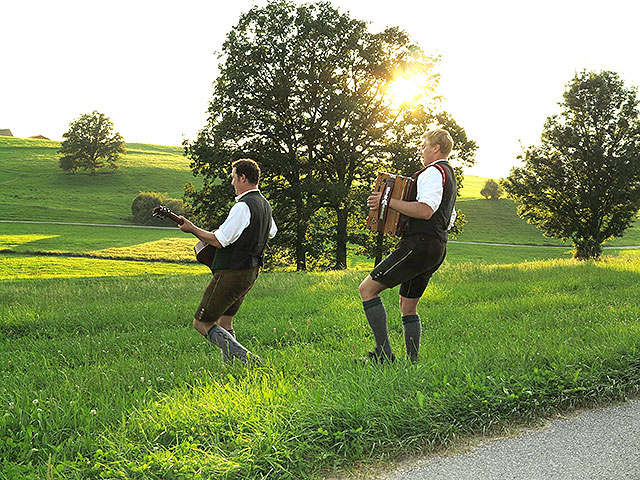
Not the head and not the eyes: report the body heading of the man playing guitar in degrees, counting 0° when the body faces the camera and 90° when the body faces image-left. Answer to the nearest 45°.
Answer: approximately 135°

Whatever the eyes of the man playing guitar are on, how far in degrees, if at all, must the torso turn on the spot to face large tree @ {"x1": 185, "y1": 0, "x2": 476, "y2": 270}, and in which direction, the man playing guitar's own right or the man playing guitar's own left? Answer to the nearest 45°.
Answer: approximately 45° to the man playing guitar's own right

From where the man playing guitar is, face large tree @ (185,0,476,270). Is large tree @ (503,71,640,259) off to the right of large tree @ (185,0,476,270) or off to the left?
right

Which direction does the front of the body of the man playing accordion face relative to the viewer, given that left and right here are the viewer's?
facing to the left of the viewer

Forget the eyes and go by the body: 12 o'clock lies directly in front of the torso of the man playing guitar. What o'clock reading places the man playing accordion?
The man playing accordion is roughly at 5 o'clock from the man playing guitar.

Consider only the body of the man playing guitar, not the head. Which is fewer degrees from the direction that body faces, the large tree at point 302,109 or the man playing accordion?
the large tree

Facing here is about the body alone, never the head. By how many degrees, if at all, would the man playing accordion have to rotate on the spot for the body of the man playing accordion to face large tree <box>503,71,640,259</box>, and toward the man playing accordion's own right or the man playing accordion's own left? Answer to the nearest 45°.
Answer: approximately 90° to the man playing accordion's own right

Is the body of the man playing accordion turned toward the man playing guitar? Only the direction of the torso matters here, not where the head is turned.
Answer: yes

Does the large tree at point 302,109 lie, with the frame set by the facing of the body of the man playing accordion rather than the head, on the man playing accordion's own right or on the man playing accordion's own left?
on the man playing accordion's own right

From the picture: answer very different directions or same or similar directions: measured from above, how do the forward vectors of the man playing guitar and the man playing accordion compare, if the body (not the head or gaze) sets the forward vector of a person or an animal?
same or similar directions

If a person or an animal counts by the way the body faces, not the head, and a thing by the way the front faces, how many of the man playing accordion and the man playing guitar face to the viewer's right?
0

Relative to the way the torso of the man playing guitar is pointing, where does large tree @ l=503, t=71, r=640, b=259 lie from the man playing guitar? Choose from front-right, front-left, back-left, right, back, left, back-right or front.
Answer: right

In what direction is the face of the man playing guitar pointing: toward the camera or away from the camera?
away from the camera

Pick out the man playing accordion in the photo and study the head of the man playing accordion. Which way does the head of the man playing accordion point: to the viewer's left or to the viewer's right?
to the viewer's left
